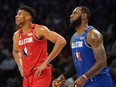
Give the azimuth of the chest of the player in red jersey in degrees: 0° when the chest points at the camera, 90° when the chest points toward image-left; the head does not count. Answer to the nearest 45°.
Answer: approximately 45°

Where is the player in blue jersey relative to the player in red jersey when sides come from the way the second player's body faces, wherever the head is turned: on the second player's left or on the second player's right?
on the second player's left

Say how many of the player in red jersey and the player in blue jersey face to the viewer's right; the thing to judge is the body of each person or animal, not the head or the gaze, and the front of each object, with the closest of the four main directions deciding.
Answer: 0

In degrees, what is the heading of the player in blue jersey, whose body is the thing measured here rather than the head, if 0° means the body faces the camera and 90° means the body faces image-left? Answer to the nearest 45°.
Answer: approximately 45°

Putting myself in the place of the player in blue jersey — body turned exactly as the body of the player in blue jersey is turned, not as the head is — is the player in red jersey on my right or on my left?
on my right

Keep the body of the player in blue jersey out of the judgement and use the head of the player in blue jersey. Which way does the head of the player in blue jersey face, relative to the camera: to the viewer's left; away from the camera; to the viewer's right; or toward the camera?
to the viewer's left
